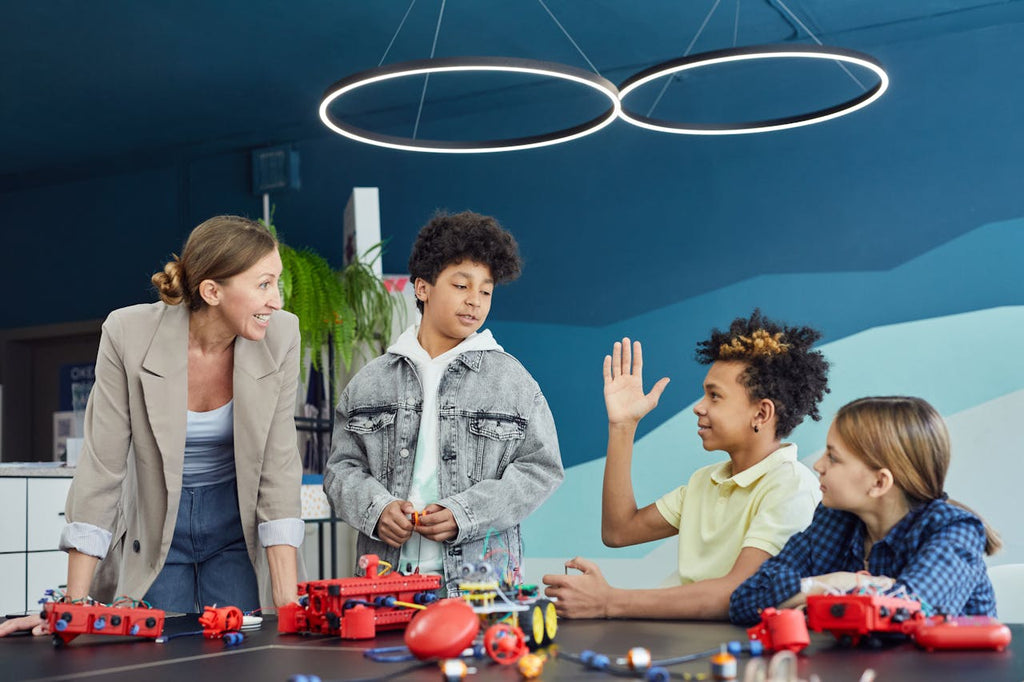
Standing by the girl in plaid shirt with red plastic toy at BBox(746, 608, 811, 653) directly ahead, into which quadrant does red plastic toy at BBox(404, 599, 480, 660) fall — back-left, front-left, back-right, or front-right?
front-right

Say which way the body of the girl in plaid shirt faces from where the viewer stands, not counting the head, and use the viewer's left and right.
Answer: facing the viewer and to the left of the viewer

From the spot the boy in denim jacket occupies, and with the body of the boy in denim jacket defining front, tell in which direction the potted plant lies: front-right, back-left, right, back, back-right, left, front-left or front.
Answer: back

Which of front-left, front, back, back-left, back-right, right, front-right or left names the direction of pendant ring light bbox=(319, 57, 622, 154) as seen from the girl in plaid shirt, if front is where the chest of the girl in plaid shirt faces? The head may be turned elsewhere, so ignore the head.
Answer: right

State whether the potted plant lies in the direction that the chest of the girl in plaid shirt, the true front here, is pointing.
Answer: no

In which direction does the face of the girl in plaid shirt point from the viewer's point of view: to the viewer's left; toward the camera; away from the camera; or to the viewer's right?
to the viewer's left

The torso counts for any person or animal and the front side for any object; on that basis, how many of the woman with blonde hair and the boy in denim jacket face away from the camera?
0

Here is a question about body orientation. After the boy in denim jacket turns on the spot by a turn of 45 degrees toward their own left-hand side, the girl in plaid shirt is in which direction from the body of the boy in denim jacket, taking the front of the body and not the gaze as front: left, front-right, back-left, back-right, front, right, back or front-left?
front

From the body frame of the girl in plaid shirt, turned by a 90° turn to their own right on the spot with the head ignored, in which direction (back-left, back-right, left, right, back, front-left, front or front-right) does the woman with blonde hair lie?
front-left

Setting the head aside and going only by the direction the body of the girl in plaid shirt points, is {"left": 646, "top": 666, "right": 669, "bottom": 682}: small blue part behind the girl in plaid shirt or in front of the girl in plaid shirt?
in front

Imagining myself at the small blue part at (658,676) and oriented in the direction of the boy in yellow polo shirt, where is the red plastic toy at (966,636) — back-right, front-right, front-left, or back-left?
front-right

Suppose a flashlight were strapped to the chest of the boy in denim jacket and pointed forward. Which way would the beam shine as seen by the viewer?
toward the camera

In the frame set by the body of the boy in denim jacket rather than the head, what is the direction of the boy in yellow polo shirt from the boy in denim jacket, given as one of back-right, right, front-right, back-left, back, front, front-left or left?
left

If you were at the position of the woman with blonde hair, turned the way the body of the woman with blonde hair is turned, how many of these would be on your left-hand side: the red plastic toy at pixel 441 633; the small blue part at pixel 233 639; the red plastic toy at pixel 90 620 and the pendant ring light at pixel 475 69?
1

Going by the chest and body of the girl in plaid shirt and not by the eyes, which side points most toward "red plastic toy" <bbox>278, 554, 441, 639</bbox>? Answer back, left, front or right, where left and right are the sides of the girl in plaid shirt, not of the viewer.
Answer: front

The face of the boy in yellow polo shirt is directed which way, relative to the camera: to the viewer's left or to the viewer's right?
to the viewer's left

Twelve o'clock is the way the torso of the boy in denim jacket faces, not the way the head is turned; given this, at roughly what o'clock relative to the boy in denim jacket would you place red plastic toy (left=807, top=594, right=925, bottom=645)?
The red plastic toy is roughly at 11 o'clock from the boy in denim jacket.

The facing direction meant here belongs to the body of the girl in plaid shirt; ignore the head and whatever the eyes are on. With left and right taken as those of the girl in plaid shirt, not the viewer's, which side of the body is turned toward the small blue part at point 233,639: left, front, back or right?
front
